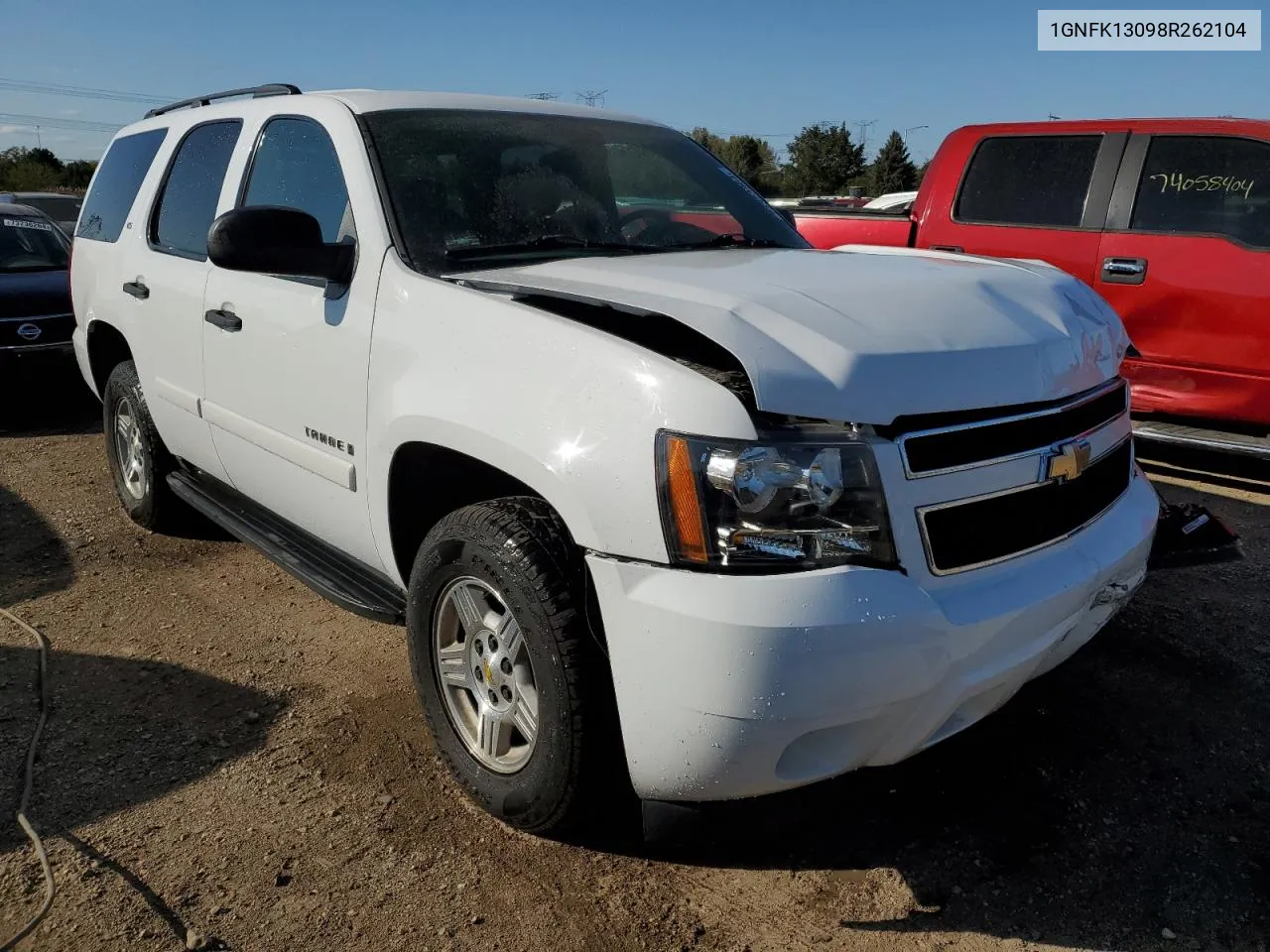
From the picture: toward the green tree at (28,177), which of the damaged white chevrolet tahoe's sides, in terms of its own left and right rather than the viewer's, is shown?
back

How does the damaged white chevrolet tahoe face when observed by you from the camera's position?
facing the viewer and to the right of the viewer

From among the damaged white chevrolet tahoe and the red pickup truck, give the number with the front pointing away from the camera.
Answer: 0

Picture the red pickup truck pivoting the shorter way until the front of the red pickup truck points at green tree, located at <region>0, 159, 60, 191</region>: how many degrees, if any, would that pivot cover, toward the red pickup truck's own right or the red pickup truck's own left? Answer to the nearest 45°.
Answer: approximately 180°
